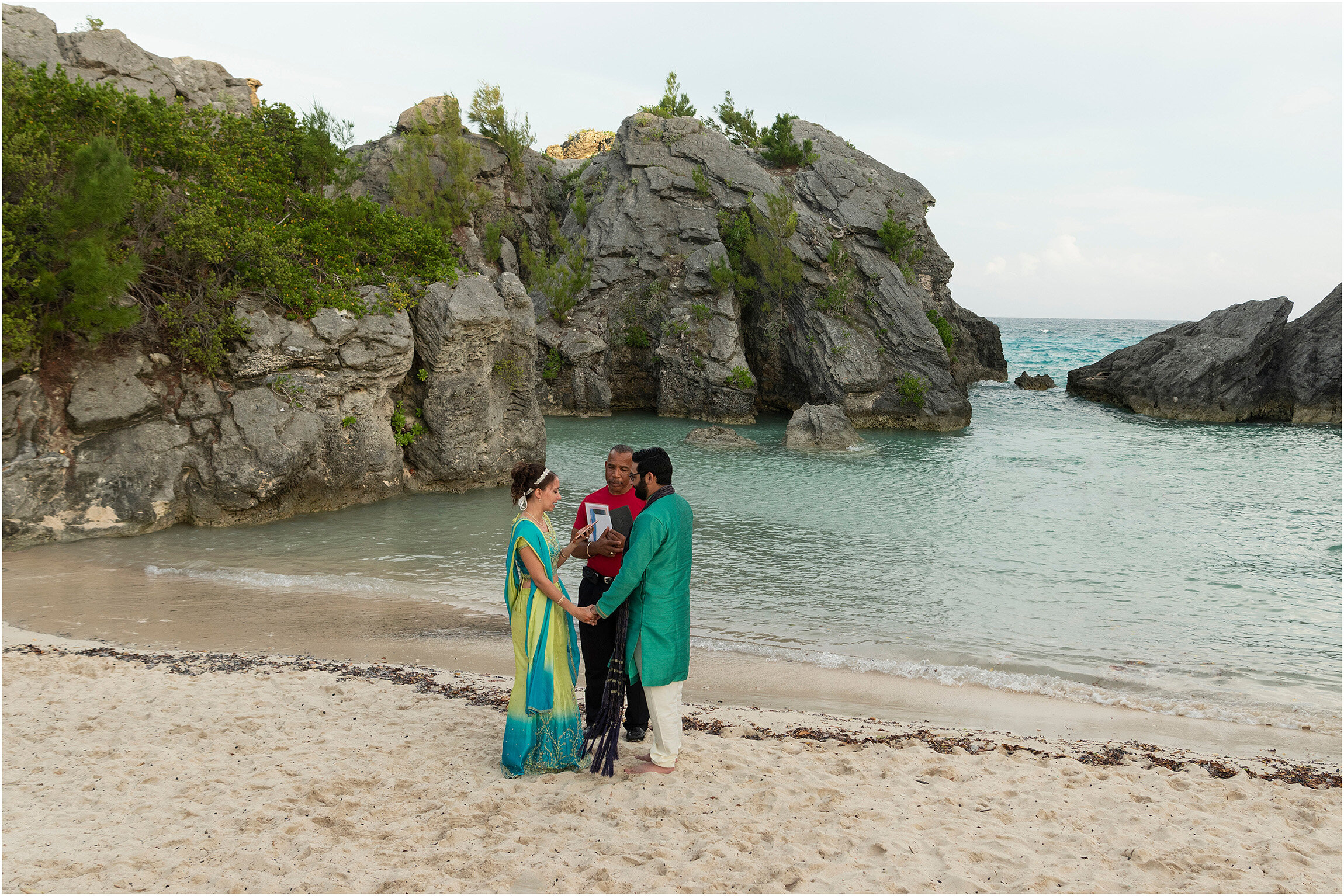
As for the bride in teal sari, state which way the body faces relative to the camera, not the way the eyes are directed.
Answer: to the viewer's right

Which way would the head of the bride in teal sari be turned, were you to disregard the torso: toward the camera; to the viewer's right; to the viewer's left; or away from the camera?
to the viewer's right

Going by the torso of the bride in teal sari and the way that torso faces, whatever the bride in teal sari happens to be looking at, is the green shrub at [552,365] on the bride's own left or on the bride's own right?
on the bride's own left

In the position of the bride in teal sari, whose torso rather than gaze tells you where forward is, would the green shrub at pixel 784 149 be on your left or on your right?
on your left

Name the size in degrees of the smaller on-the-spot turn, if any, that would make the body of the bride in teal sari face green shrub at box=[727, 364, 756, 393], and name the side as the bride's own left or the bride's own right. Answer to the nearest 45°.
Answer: approximately 90° to the bride's own left

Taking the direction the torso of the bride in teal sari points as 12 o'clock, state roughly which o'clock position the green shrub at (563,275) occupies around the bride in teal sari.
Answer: The green shrub is roughly at 9 o'clock from the bride in teal sari.

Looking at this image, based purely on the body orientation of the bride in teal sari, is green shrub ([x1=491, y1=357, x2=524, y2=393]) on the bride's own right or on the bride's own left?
on the bride's own left

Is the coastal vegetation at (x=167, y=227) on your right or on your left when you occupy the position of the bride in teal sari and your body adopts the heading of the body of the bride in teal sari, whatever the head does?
on your left
